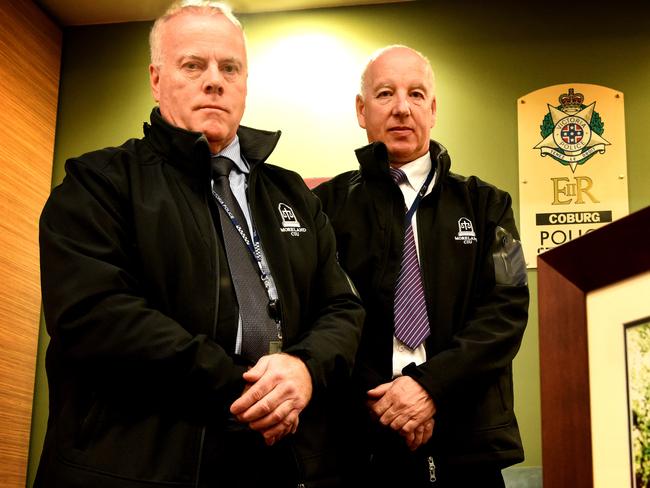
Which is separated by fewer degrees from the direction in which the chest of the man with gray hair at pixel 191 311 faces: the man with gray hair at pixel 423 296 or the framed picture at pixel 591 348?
the framed picture

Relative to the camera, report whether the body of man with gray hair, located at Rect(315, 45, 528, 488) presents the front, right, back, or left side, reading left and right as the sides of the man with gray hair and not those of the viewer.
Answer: front

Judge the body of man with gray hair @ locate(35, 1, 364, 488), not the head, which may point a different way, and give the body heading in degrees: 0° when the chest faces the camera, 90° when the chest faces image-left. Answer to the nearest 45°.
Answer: approximately 315°

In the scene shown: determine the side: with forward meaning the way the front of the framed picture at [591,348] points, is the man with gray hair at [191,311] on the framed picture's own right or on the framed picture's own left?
on the framed picture's own right

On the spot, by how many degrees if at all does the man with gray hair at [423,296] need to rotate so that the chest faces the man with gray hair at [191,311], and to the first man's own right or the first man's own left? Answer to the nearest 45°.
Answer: approximately 45° to the first man's own right

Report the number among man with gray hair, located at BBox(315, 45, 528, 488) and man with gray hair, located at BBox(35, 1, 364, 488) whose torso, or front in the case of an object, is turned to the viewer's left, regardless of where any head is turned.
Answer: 0

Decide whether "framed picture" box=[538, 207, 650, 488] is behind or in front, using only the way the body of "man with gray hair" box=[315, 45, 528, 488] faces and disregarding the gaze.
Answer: in front

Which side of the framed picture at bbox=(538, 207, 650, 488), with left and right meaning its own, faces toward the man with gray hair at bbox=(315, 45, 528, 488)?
right

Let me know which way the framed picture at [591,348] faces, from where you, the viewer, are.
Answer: facing the viewer and to the left of the viewer
